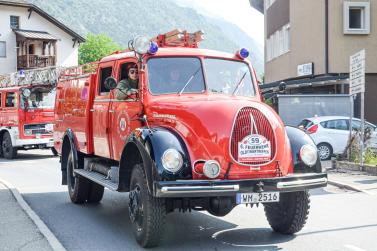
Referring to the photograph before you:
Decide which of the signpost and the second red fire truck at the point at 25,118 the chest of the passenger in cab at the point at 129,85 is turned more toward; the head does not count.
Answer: the signpost

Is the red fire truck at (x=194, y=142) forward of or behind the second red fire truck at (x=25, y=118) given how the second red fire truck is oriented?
forward

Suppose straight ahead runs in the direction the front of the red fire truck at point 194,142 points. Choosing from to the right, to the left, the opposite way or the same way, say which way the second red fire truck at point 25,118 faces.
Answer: the same way

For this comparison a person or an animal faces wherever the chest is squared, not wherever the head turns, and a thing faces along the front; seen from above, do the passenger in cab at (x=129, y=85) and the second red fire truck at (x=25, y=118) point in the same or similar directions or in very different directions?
same or similar directions

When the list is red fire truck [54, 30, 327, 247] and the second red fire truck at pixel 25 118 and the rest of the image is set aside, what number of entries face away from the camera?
0

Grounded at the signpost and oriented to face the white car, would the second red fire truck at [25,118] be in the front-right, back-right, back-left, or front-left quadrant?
front-left

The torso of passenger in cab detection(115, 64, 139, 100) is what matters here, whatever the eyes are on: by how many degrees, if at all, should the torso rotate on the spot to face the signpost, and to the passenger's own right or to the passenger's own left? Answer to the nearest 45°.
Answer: approximately 90° to the passenger's own left

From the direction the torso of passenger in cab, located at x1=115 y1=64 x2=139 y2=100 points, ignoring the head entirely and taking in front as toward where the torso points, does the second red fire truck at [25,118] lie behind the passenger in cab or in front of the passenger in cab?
behind

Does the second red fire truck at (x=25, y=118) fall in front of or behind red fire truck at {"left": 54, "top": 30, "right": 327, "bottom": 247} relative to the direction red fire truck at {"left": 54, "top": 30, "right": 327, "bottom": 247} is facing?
behind

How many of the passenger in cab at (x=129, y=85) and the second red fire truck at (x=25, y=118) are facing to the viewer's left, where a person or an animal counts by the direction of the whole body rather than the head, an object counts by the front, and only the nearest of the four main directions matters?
0

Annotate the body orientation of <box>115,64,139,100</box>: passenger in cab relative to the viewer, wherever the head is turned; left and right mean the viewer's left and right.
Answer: facing the viewer and to the right of the viewer
